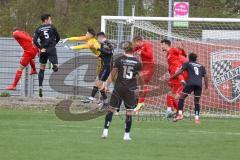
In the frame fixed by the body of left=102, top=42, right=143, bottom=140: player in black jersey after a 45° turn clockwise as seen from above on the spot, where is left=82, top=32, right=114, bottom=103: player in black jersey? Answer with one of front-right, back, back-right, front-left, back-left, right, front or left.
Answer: front-left

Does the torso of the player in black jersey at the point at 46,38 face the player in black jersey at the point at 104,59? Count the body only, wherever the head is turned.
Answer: no

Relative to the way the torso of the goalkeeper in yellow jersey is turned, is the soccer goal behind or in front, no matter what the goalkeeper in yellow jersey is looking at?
behind

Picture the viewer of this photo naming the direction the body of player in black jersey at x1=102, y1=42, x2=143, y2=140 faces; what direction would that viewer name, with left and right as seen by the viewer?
facing away from the viewer

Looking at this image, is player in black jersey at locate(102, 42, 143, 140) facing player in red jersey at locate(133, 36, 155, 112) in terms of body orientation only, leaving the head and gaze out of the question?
yes

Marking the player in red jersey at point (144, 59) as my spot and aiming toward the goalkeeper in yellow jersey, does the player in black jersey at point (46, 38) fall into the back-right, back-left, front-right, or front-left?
front-left

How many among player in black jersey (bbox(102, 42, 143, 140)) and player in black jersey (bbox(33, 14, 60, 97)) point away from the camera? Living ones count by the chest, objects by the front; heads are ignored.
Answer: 2

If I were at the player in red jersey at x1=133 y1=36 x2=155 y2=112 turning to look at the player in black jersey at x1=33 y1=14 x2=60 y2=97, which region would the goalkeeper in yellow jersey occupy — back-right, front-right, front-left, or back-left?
front-right

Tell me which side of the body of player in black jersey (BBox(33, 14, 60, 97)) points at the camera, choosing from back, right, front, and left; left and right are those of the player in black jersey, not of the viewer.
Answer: back

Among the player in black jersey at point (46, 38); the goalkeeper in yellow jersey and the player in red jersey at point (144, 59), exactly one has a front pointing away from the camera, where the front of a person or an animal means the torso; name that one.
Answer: the player in black jersey

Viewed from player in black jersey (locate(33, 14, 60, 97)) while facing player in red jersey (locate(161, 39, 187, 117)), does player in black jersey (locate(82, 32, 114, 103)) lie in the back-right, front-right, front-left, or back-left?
front-left

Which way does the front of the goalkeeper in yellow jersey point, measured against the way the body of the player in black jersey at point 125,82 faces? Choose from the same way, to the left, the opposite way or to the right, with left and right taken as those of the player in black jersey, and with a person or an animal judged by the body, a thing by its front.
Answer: to the left

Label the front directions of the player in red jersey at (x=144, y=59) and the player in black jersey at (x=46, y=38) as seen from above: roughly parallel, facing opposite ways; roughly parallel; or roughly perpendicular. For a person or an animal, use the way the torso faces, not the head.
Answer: roughly perpendicular
